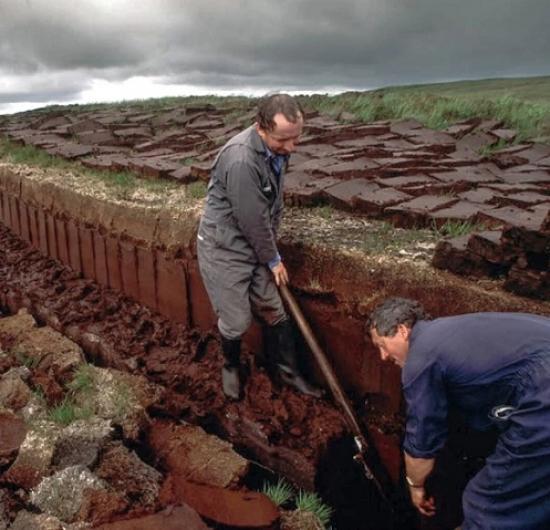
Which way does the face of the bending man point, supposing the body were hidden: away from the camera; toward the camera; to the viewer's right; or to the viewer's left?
to the viewer's left

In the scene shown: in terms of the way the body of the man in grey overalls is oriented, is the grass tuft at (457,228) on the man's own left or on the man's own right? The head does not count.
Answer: on the man's own left

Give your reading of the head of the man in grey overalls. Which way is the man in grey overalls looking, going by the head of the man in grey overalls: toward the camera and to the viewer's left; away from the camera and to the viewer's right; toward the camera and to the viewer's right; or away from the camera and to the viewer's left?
toward the camera and to the viewer's right

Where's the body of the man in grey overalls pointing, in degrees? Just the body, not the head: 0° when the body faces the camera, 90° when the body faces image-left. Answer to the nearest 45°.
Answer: approximately 315°

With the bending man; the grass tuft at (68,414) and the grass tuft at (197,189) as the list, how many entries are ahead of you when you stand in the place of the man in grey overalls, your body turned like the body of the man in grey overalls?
1
